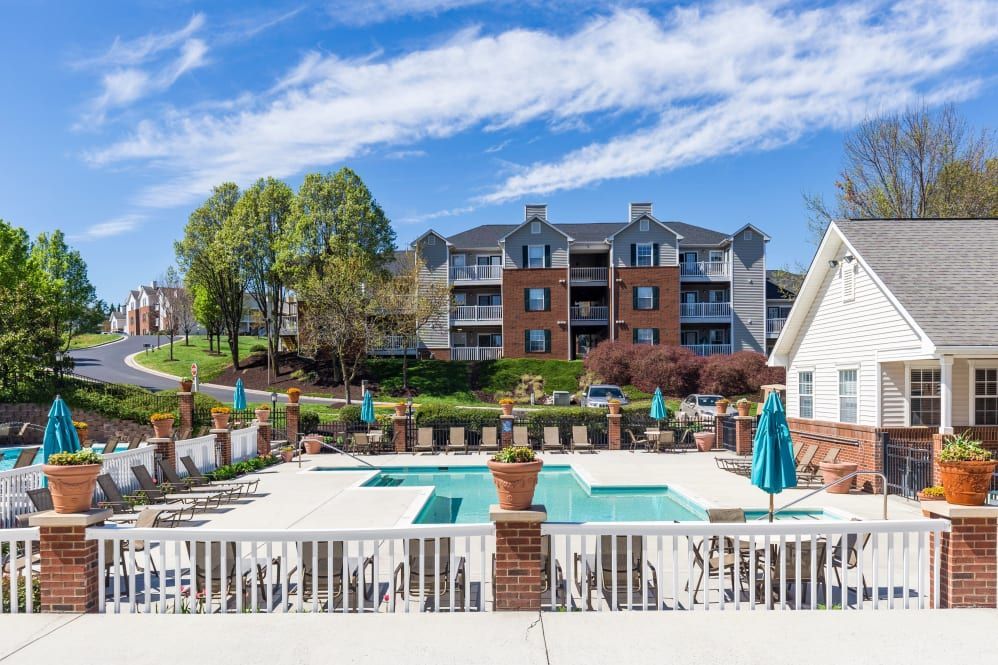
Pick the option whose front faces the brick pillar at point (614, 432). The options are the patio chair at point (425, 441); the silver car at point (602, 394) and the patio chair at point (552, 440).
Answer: the silver car

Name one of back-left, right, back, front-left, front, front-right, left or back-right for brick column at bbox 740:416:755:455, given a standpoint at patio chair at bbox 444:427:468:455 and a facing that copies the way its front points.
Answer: left

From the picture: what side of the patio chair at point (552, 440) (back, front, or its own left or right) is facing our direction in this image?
front

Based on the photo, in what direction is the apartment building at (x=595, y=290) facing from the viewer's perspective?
toward the camera

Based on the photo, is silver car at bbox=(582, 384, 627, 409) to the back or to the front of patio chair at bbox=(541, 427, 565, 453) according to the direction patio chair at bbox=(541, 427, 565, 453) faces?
to the back

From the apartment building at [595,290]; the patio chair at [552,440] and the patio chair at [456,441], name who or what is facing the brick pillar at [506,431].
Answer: the apartment building

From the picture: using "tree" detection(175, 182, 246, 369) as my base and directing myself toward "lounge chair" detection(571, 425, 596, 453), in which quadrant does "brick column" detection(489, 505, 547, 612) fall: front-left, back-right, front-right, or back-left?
front-right

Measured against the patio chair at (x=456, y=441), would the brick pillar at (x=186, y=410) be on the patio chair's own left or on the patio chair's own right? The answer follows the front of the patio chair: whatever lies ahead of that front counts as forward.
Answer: on the patio chair's own right

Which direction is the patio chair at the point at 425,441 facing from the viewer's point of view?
toward the camera

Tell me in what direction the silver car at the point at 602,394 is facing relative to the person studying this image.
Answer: facing the viewer

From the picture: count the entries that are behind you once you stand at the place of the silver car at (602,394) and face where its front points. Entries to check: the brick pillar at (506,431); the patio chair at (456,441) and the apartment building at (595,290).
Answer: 1

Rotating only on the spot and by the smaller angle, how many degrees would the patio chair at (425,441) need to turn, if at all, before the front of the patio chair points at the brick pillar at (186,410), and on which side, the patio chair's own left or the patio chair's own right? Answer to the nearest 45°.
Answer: approximately 90° to the patio chair's own right

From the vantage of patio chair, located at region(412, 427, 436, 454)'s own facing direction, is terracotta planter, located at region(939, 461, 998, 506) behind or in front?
in front
